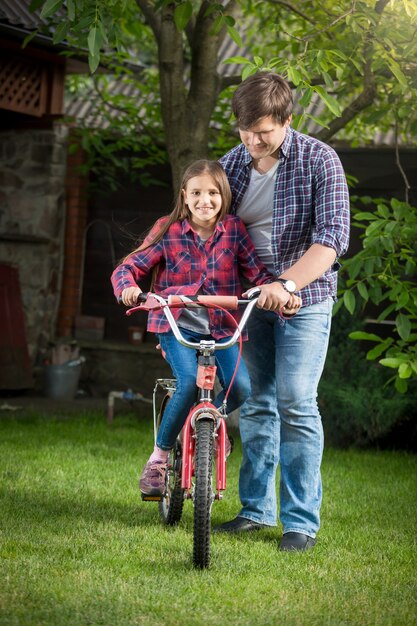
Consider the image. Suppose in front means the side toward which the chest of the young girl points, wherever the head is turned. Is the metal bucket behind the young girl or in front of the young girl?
behind

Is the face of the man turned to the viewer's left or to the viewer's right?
to the viewer's left

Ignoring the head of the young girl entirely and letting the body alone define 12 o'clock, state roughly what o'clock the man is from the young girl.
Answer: The man is roughly at 9 o'clock from the young girl.

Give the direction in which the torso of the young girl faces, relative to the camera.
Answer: toward the camera

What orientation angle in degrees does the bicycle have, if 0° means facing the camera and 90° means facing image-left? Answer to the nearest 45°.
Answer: approximately 0°

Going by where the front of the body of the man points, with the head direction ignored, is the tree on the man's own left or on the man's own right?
on the man's own right

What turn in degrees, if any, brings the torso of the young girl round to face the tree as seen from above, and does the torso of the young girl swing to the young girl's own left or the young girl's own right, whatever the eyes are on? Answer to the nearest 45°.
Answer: approximately 180°

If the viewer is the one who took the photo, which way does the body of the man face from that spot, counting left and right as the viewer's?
facing the viewer and to the left of the viewer
